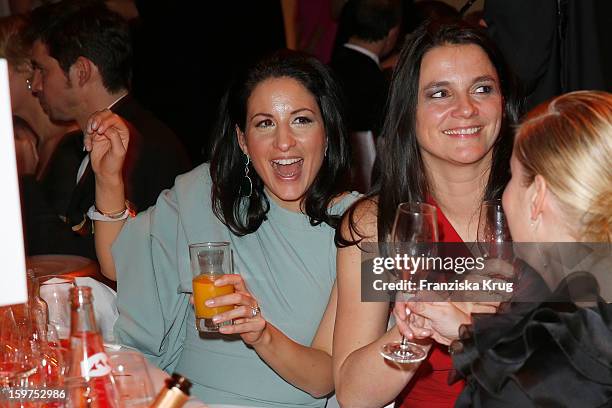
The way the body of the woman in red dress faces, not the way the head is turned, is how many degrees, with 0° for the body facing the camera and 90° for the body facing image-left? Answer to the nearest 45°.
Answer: approximately 315°

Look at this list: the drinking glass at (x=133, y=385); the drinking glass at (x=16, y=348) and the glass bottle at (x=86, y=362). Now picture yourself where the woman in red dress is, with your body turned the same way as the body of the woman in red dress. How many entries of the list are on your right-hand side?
3

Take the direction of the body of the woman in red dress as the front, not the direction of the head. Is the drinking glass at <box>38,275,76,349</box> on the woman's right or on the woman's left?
on the woman's right

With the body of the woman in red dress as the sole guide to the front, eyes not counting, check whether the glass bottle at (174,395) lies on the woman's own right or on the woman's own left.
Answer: on the woman's own right

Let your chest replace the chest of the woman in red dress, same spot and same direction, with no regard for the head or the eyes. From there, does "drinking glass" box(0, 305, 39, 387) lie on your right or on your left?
on your right

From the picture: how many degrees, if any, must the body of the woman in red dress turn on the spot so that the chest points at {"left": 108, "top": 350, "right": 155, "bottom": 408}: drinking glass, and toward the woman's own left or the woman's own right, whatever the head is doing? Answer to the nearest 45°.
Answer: approximately 90° to the woman's own right

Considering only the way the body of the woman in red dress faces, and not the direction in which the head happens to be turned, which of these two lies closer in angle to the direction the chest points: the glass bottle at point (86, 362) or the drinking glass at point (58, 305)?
the glass bottle
